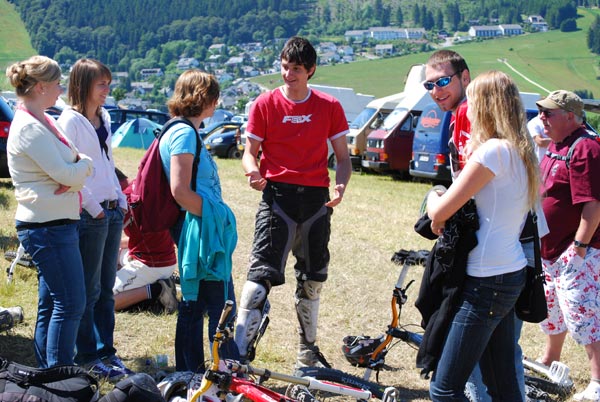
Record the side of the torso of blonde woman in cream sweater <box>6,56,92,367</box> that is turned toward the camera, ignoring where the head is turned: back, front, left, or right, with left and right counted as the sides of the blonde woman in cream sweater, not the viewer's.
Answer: right

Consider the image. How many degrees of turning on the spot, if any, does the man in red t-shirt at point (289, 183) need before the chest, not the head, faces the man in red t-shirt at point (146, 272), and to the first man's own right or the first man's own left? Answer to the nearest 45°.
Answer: approximately 135° to the first man's own right

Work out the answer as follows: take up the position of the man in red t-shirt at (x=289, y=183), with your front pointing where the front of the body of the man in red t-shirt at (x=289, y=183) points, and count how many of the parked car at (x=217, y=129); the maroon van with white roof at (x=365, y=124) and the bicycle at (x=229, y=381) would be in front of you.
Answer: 1

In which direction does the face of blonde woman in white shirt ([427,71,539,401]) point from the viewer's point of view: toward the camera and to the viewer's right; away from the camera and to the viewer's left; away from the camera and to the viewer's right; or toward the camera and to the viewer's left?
away from the camera and to the viewer's left

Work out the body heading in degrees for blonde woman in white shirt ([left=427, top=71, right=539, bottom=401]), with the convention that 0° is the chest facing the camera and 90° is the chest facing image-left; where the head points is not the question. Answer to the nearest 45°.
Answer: approximately 135°

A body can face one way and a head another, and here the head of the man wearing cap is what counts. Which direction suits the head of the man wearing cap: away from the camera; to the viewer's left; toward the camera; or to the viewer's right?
to the viewer's left

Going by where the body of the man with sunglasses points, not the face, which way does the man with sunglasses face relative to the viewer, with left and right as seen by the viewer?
facing the viewer and to the left of the viewer

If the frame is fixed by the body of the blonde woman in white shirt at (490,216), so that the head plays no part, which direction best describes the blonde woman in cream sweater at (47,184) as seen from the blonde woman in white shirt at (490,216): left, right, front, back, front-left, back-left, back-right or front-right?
front-left

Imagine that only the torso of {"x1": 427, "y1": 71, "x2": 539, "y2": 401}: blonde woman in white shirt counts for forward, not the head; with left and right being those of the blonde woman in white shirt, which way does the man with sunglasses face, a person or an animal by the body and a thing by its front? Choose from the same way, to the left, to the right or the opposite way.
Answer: to the left

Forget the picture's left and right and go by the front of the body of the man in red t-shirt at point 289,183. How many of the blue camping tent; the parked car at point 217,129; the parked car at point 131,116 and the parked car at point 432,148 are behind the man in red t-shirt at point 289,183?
4

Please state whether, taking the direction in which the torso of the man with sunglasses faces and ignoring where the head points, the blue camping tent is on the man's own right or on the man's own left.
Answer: on the man's own right

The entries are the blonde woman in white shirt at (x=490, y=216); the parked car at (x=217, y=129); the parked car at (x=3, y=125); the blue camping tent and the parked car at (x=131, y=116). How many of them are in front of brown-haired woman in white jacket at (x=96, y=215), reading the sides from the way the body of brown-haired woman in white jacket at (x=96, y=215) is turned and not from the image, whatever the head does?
1

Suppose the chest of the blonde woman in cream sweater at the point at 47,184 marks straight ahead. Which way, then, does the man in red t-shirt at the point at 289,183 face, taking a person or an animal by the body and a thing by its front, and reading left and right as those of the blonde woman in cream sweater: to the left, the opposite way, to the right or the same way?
to the right

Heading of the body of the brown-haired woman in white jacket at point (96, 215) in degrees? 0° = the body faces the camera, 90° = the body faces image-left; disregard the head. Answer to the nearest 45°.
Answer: approximately 315°
